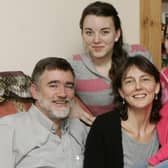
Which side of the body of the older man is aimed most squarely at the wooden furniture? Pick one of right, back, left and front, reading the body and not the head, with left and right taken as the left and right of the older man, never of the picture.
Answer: left

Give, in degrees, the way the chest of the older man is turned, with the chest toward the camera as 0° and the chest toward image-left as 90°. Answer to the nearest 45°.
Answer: approximately 315°
